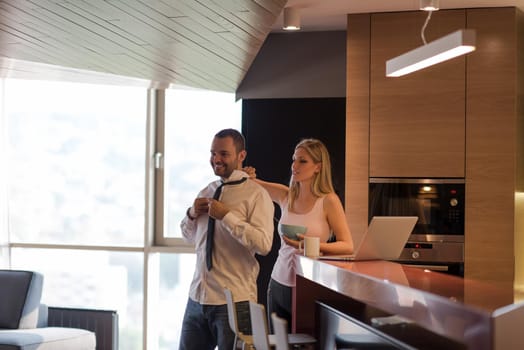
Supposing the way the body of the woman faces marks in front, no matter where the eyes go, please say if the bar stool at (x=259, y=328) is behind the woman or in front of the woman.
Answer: in front

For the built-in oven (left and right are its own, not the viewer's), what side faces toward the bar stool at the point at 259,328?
front

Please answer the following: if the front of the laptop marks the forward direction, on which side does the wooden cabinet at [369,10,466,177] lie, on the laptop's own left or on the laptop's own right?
on the laptop's own right

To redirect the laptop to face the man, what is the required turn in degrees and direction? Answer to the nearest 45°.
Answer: approximately 45° to its left

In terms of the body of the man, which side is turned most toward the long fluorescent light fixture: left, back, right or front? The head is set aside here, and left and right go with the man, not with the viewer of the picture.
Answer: left

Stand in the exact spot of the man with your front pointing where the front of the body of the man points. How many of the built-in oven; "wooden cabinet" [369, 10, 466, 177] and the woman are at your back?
3

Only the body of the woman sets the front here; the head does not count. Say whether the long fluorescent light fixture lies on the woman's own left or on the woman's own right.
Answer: on the woman's own left

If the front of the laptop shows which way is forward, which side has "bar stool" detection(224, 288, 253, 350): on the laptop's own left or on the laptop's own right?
on the laptop's own left

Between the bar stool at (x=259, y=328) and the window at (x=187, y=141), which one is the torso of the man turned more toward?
the bar stool

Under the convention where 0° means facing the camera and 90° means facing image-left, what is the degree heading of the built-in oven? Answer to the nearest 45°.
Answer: approximately 0°
